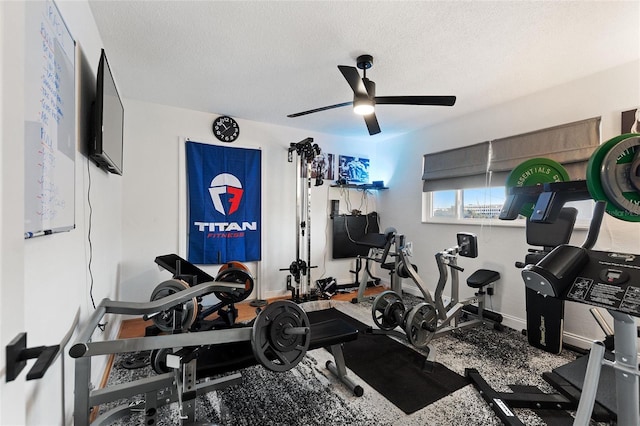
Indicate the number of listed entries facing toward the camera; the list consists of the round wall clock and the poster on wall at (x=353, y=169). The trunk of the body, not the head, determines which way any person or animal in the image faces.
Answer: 2

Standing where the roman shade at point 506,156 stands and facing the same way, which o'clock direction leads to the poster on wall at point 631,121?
The poster on wall is roughly at 8 o'clock from the roman shade.

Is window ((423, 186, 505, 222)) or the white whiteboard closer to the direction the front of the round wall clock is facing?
the white whiteboard

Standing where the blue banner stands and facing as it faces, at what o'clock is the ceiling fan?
The ceiling fan is roughly at 11 o'clock from the blue banner.

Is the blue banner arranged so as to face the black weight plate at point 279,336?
yes

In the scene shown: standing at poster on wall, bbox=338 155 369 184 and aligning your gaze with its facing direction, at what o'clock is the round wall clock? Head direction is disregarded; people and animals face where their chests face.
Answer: The round wall clock is roughly at 2 o'clock from the poster on wall.

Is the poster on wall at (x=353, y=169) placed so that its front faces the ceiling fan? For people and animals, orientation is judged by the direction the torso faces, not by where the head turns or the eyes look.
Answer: yes

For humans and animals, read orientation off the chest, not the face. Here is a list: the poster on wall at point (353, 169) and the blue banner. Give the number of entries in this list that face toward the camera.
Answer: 2

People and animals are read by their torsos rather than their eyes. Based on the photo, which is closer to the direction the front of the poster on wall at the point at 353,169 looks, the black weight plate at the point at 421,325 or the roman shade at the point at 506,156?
the black weight plate

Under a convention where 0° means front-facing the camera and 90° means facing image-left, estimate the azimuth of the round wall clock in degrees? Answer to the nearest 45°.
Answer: approximately 0°

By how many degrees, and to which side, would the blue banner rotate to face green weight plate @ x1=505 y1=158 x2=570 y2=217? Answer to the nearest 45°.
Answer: approximately 45° to its left

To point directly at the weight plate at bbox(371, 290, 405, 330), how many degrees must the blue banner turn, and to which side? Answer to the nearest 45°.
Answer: approximately 45° to its left
